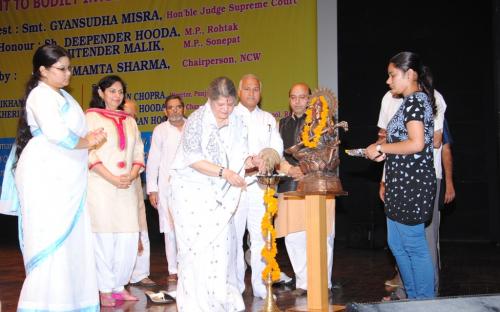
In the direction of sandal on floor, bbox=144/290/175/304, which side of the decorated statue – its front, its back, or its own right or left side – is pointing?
right

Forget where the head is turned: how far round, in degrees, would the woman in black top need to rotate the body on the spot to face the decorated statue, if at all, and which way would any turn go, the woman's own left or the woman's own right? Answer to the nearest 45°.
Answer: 0° — they already face it

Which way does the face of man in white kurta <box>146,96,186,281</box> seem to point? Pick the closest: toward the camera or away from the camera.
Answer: toward the camera

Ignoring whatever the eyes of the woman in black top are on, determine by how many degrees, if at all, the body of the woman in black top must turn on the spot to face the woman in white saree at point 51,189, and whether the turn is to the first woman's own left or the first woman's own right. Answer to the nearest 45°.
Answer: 0° — they already face them

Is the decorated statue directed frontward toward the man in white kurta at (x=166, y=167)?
no

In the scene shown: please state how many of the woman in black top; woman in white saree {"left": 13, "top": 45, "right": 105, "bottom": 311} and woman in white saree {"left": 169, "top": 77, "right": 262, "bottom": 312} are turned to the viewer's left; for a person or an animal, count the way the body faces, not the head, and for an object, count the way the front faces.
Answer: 1

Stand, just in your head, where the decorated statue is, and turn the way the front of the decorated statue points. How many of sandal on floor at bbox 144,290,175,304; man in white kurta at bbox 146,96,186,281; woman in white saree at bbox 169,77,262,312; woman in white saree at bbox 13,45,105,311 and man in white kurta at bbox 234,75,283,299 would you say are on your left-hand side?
0

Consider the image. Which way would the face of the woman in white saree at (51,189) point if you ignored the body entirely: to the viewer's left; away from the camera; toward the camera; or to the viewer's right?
to the viewer's right

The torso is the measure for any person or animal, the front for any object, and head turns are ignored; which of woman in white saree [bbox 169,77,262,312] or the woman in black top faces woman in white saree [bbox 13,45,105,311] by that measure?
the woman in black top

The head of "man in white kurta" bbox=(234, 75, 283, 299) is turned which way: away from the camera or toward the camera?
toward the camera

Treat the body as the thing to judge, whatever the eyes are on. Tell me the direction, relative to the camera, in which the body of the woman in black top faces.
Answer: to the viewer's left

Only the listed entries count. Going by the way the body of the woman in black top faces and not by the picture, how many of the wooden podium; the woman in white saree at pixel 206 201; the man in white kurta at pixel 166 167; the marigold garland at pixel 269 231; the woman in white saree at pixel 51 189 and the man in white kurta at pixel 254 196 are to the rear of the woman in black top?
0

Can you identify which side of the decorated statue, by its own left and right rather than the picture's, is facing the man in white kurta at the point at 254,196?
right

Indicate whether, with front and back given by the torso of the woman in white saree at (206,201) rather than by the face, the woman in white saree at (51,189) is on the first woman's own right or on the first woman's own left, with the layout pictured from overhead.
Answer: on the first woman's own right

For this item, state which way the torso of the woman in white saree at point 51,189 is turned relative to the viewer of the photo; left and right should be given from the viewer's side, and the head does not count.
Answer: facing to the right of the viewer

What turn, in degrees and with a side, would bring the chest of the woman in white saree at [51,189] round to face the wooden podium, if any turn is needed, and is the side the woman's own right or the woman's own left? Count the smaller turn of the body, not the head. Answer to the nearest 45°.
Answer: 0° — they already face it

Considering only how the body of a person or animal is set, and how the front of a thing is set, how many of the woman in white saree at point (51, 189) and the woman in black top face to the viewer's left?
1
